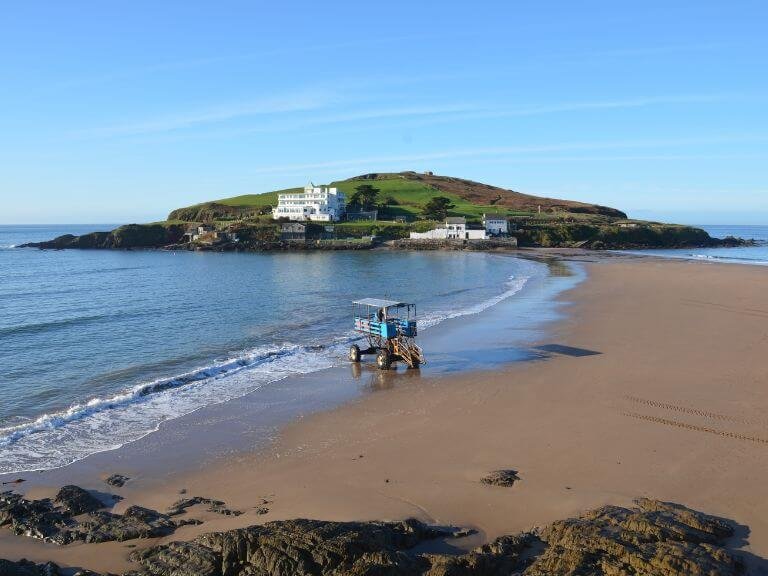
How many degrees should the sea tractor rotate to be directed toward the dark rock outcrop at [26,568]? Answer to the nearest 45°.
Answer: approximately 45° to its right
